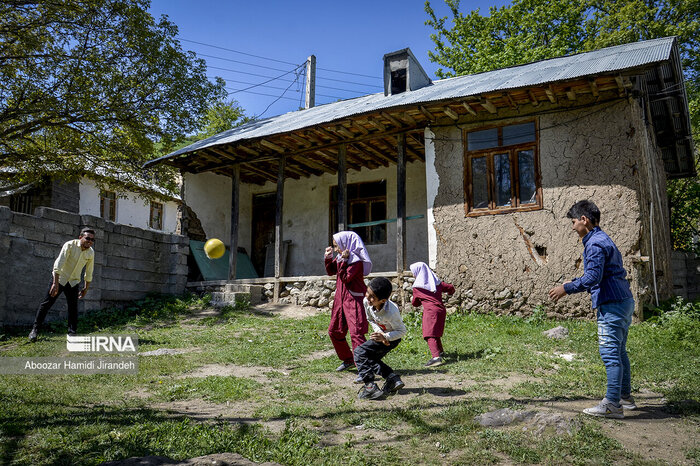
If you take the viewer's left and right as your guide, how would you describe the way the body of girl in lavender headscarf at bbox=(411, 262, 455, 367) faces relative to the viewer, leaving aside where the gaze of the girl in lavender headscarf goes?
facing away from the viewer and to the left of the viewer

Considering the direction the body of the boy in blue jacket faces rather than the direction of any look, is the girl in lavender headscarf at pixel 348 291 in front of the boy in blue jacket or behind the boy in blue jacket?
in front

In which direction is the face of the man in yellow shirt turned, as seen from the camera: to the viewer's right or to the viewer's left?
to the viewer's right

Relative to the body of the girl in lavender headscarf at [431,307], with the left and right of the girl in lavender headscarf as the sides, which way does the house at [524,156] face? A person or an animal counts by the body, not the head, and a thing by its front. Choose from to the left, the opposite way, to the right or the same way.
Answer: to the left

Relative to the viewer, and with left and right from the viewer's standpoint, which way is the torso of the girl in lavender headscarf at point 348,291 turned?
facing to the left of the viewer

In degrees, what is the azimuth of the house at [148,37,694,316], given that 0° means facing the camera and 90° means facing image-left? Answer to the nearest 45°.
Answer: approximately 45°

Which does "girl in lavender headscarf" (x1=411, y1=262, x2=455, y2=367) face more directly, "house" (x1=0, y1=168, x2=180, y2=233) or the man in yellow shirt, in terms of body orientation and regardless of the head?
the house

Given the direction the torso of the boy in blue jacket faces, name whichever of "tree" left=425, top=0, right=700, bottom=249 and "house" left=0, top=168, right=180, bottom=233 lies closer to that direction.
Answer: the house

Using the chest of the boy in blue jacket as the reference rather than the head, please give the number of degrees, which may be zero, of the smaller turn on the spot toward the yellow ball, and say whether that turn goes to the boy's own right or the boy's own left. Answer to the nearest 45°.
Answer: approximately 45° to the boy's own right

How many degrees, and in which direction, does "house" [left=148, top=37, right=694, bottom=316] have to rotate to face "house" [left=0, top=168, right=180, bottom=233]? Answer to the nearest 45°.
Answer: approximately 90° to its right

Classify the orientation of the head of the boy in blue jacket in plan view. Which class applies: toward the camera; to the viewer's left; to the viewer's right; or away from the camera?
to the viewer's left

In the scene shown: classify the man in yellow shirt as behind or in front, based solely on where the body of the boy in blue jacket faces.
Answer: in front

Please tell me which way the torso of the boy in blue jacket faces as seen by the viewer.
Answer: to the viewer's left
